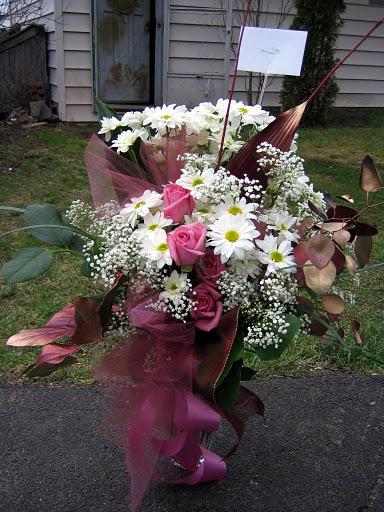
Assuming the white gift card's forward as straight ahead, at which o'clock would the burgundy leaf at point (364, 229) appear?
The burgundy leaf is roughly at 11 o'clock from the white gift card.

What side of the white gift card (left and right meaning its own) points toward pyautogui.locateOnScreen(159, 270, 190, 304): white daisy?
front

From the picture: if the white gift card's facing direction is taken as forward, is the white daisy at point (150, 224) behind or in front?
in front

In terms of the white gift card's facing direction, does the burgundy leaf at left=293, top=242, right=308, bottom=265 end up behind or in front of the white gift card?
in front

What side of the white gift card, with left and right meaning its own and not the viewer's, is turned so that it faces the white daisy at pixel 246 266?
front

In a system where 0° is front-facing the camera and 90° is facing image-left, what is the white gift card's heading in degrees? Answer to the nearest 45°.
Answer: approximately 0°
